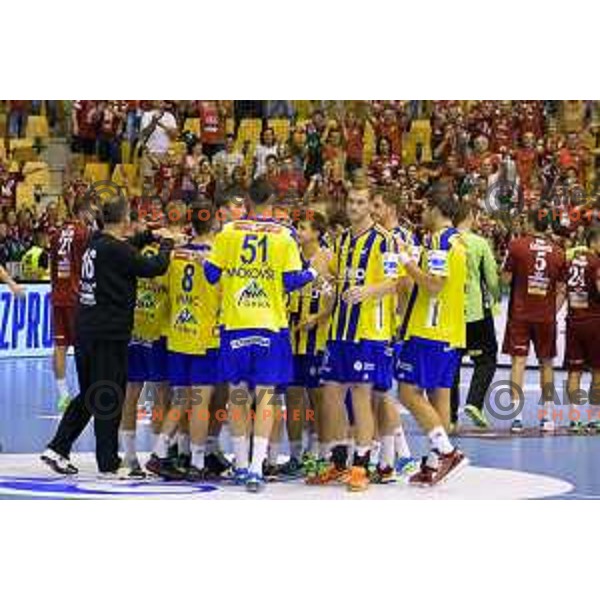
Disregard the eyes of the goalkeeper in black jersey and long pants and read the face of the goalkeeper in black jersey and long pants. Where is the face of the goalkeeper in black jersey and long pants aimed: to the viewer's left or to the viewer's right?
to the viewer's right

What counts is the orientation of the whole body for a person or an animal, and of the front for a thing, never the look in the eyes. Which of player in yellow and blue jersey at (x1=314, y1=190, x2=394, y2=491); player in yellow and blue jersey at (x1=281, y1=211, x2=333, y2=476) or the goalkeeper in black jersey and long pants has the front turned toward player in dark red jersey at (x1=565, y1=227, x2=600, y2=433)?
the goalkeeper in black jersey and long pants

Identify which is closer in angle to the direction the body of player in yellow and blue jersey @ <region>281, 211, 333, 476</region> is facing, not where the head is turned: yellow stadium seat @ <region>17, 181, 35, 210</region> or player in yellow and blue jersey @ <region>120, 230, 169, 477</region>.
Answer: the player in yellow and blue jersey

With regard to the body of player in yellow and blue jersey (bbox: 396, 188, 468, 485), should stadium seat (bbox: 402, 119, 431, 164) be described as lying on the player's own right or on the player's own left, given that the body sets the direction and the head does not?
on the player's own right

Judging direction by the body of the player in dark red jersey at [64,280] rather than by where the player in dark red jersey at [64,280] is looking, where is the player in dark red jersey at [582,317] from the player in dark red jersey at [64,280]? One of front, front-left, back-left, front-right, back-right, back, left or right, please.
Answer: front-right

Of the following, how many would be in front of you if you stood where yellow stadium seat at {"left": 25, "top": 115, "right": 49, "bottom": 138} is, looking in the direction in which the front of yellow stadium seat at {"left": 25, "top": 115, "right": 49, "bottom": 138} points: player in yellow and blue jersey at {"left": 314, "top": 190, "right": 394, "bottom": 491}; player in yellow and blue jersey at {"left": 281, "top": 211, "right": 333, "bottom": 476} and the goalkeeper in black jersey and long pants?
3

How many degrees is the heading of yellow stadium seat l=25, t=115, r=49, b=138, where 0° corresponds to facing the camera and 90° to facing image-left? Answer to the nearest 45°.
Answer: approximately 0°
